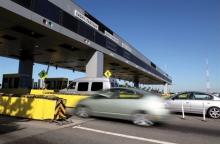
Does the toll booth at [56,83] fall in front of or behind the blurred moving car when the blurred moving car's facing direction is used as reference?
in front

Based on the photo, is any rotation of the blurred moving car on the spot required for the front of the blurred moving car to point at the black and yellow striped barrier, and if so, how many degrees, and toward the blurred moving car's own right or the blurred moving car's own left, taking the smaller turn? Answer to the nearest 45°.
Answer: approximately 45° to the blurred moving car's own left

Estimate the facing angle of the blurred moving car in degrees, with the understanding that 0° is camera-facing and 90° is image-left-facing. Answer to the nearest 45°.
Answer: approximately 135°

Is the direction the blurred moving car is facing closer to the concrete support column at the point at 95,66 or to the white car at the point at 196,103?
the concrete support column
